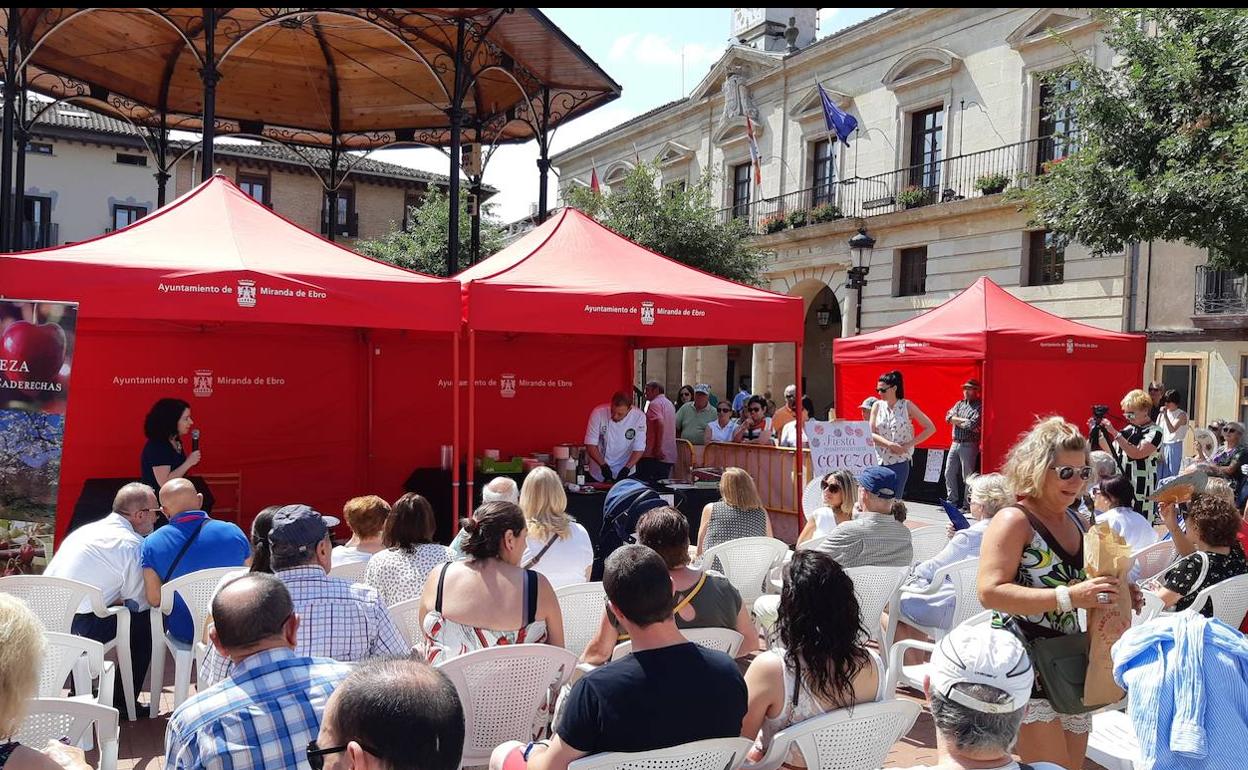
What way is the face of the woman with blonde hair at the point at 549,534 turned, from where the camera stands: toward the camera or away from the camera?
away from the camera

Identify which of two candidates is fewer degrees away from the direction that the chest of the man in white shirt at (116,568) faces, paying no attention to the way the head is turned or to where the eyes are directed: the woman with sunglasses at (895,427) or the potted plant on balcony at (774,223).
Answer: the potted plant on balcony

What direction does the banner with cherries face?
toward the camera

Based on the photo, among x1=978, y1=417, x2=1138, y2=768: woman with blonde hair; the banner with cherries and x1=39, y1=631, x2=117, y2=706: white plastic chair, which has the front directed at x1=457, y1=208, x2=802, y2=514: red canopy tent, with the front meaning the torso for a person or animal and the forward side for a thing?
the white plastic chair

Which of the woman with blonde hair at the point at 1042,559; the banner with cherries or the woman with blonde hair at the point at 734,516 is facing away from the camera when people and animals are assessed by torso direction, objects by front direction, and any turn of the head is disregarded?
the woman with blonde hair at the point at 734,516

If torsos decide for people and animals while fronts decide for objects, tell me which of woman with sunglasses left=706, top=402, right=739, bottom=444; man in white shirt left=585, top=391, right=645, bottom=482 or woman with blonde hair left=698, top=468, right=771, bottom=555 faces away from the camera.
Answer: the woman with blonde hair

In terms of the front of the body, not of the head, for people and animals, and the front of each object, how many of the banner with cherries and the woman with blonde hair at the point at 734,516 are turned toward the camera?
1

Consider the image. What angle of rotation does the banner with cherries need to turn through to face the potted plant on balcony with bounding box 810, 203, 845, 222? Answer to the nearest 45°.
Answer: approximately 135° to its left

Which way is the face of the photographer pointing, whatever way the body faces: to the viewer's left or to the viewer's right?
to the viewer's left

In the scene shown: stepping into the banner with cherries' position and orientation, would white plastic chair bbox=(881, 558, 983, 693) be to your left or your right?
on your left

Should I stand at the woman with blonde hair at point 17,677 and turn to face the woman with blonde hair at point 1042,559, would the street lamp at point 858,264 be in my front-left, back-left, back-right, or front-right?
front-left

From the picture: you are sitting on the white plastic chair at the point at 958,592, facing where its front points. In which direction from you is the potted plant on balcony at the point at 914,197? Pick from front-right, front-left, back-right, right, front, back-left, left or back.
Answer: front-right

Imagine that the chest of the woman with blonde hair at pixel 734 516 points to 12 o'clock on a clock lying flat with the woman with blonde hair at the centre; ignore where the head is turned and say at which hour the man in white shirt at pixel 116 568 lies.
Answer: The man in white shirt is roughly at 8 o'clock from the woman with blonde hair.

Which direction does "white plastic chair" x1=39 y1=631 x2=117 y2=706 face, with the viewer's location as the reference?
facing away from the viewer and to the right of the viewer

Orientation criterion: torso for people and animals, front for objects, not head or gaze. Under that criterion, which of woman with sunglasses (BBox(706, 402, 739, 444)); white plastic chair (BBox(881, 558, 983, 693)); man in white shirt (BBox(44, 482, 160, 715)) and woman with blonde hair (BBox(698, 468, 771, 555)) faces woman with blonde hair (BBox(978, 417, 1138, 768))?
the woman with sunglasses

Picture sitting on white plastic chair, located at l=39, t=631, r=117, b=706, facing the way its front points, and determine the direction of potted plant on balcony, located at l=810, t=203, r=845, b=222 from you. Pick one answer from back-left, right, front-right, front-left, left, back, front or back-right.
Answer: front

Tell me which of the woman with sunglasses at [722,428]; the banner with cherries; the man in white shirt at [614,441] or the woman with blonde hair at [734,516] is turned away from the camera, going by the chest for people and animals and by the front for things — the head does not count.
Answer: the woman with blonde hair

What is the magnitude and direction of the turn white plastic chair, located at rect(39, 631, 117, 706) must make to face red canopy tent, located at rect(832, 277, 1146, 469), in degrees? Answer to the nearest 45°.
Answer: approximately 45° to its right

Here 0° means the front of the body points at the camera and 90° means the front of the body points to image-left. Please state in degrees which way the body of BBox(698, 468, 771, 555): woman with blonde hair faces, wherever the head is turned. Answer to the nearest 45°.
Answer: approximately 180°
